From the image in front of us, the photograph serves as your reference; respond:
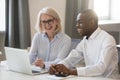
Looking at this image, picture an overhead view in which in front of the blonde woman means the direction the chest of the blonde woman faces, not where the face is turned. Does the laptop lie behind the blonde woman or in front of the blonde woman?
in front

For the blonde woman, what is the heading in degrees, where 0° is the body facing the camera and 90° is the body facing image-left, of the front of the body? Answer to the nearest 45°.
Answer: approximately 0°

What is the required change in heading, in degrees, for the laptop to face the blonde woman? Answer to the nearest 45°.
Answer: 0° — it already faces them

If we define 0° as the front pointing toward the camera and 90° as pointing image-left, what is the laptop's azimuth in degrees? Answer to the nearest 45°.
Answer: approximately 225°

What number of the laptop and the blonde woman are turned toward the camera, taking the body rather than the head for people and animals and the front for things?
1
